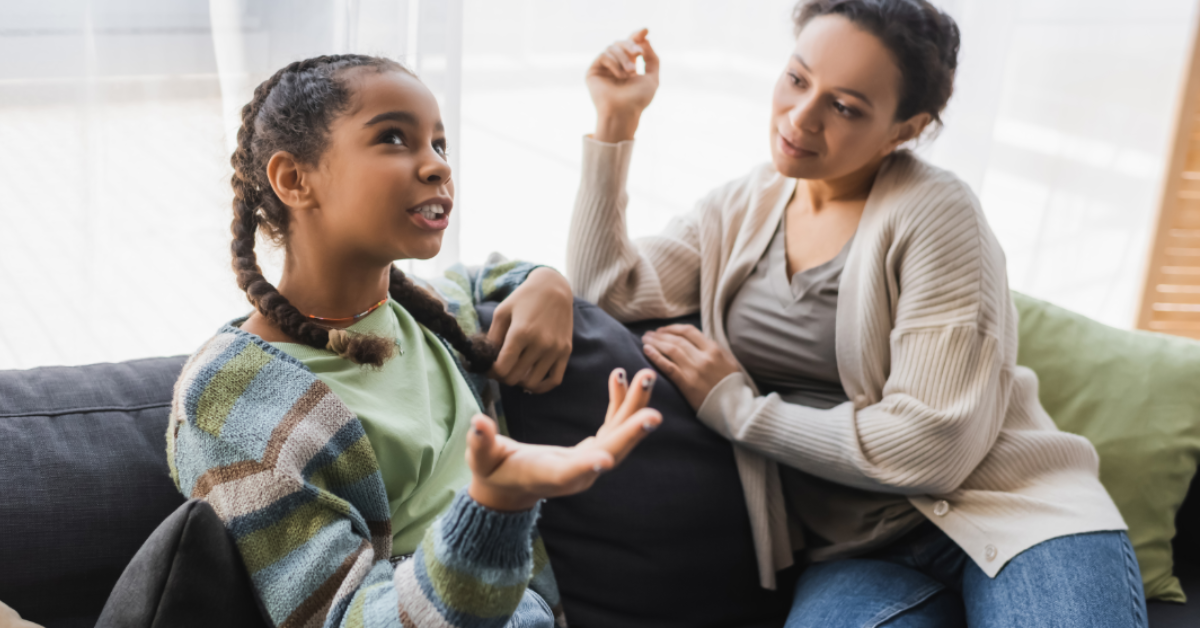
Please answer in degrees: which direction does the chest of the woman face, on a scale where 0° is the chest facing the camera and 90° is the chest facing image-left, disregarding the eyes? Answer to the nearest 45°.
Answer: approximately 45°

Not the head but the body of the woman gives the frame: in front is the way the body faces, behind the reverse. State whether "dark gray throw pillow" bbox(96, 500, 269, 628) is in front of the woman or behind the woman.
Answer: in front

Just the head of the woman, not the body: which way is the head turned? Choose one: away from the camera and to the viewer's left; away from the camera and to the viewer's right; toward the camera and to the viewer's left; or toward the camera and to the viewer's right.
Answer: toward the camera and to the viewer's left

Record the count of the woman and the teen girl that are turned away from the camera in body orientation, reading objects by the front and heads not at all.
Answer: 0

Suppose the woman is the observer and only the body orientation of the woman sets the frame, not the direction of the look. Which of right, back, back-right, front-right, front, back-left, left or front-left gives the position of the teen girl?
front
